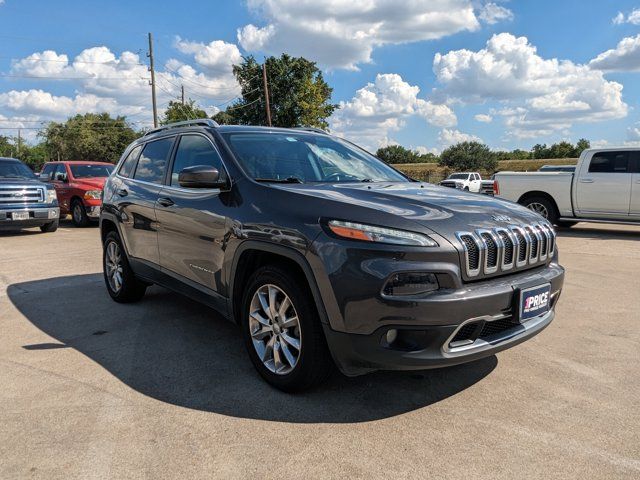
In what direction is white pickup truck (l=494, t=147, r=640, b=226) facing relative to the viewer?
to the viewer's right

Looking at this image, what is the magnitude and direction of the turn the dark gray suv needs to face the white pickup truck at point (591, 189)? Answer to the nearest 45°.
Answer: approximately 90° to its left

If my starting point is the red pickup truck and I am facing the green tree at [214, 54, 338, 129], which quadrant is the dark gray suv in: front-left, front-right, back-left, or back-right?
back-right

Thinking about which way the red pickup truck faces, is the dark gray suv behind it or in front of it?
in front

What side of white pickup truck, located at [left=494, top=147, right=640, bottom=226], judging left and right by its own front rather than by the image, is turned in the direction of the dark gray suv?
right

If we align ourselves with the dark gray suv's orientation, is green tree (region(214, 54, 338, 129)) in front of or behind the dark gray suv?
behind

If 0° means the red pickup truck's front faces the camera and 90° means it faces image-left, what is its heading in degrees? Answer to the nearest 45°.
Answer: approximately 315°

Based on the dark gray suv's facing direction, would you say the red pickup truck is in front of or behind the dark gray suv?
behind

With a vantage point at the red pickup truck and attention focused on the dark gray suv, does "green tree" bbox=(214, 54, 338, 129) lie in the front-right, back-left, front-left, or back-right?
back-left

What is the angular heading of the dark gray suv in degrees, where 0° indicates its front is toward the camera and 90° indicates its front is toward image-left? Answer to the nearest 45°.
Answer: approximately 315°

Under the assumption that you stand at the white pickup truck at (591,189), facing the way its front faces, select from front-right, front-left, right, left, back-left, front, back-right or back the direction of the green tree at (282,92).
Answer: back-left
